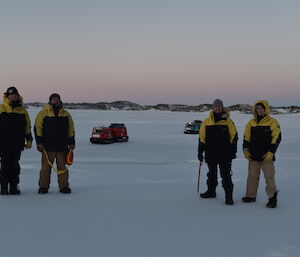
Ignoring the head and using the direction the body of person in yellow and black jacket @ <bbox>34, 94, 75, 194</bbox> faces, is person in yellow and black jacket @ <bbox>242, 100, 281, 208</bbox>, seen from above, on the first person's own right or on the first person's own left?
on the first person's own left

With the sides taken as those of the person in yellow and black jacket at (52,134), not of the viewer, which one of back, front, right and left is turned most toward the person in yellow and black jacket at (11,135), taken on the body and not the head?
right

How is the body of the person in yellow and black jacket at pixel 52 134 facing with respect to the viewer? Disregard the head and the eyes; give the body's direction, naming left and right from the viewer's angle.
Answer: facing the viewer

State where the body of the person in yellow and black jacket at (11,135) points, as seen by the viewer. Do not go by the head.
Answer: toward the camera

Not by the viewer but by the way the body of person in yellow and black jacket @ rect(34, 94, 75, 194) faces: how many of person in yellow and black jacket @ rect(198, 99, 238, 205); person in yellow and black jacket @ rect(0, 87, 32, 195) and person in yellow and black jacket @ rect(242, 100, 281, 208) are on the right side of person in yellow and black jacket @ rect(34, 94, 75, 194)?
1

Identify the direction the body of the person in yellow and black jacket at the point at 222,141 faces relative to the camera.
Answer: toward the camera

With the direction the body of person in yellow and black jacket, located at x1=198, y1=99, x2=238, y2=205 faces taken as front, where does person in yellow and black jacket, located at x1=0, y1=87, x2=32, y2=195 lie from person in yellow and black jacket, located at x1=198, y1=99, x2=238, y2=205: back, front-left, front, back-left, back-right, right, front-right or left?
right

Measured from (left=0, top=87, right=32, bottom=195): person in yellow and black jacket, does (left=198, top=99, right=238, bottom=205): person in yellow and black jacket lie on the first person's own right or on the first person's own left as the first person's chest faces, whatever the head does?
on the first person's own left

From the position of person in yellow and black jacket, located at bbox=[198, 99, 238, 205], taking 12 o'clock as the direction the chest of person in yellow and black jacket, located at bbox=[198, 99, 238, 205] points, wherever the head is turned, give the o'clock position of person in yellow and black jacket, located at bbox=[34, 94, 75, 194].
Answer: person in yellow and black jacket, located at bbox=[34, 94, 75, 194] is roughly at 3 o'clock from person in yellow and black jacket, located at bbox=[198, 99, 238, 205].

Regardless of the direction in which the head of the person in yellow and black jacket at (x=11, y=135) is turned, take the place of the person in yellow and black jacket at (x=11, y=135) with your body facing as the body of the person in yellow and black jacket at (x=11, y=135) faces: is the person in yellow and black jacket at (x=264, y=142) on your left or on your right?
on your left

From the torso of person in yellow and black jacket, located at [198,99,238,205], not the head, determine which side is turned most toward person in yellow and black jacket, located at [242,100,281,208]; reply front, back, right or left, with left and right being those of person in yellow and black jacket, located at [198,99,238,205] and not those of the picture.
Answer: left

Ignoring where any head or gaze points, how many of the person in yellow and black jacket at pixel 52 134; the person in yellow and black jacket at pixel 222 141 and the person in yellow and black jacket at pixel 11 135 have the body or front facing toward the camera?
3

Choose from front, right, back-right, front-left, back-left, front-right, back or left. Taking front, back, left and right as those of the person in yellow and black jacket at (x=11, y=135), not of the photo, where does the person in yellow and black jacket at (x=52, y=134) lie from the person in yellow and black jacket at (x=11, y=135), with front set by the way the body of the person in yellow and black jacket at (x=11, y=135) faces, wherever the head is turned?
left

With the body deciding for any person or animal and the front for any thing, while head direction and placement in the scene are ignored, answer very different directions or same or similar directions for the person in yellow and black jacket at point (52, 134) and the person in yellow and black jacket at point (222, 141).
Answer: same or similar directions
